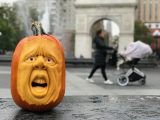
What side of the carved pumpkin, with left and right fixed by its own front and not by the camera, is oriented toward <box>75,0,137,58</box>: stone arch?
back

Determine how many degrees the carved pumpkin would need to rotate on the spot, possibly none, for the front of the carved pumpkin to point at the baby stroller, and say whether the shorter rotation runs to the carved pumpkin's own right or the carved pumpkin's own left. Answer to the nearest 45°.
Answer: approximately 135° to the carved pumpkin's own left

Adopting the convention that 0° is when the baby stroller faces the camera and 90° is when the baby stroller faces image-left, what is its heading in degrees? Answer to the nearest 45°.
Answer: approximately 270°

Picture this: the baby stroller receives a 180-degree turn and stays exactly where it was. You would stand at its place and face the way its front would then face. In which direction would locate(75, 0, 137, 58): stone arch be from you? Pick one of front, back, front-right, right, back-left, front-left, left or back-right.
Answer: right

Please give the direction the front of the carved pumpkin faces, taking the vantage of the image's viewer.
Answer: facing the viewer

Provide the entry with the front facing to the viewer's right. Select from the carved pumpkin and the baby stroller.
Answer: the baby stroller

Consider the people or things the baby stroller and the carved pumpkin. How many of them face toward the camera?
1

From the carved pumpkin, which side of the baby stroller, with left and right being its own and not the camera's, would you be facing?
right

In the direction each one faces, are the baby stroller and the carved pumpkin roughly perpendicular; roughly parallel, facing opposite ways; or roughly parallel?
roughly perpendicular
